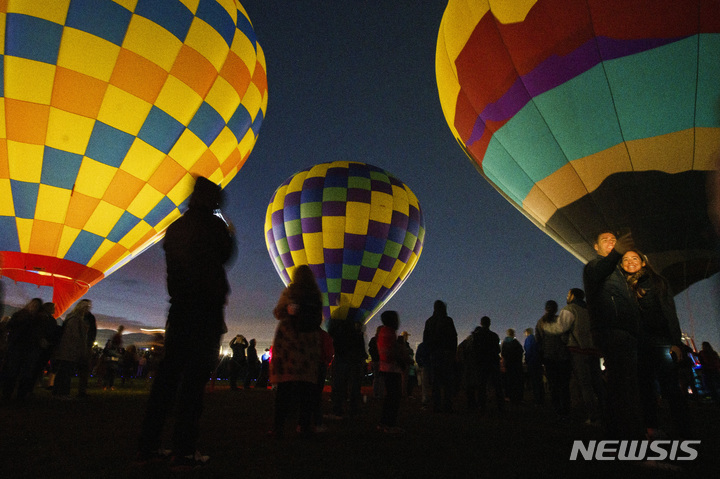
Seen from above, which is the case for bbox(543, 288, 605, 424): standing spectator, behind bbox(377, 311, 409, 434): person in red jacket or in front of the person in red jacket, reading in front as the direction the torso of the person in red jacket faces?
in front

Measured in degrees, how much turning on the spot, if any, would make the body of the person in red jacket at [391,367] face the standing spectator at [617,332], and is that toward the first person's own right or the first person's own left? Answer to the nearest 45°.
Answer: approximately 45° to the first person's own right

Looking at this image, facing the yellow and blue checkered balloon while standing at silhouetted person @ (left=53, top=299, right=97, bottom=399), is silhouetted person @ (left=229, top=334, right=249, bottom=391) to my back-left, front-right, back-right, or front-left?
front-right

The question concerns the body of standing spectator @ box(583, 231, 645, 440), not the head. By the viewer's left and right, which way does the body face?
facing the viewer and to the right of the viewer

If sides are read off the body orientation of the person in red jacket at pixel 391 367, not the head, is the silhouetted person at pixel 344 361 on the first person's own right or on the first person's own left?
on the first person's own left

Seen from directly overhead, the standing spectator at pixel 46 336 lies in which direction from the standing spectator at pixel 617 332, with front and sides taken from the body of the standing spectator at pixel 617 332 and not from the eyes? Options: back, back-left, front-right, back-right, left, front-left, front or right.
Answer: back-right
